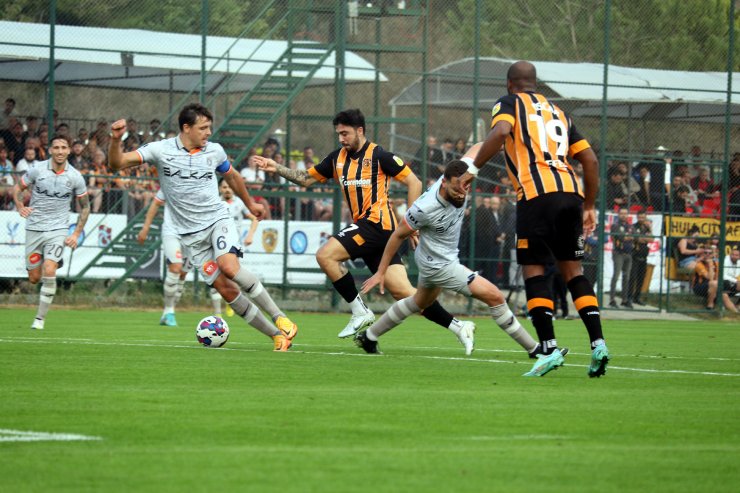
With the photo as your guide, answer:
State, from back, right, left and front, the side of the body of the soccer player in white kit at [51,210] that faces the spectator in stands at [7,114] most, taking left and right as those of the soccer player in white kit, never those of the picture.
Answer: back

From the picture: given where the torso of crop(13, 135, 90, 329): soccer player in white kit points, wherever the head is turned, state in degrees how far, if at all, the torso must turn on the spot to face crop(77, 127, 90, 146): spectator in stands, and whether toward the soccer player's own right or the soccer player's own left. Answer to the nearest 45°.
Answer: approximately 180°

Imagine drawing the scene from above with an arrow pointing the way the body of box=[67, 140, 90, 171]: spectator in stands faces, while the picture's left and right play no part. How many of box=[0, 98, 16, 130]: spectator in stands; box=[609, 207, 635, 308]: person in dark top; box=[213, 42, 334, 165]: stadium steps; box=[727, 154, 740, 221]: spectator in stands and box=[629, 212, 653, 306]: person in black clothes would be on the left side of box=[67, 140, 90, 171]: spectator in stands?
4

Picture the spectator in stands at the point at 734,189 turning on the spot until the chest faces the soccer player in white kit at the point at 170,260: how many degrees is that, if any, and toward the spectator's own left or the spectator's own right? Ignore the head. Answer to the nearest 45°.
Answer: approximately 45° to the spectator's own right

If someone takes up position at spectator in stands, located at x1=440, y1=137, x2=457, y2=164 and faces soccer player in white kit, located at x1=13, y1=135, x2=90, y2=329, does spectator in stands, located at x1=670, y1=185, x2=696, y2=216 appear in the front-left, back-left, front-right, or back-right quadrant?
back-left

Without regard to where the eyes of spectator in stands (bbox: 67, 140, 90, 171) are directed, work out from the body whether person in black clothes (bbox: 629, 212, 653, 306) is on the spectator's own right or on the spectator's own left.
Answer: on the spectator's own left
